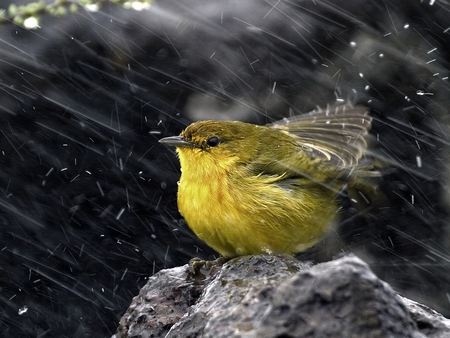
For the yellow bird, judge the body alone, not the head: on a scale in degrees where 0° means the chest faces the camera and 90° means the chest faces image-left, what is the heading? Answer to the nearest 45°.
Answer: approximately 90°
